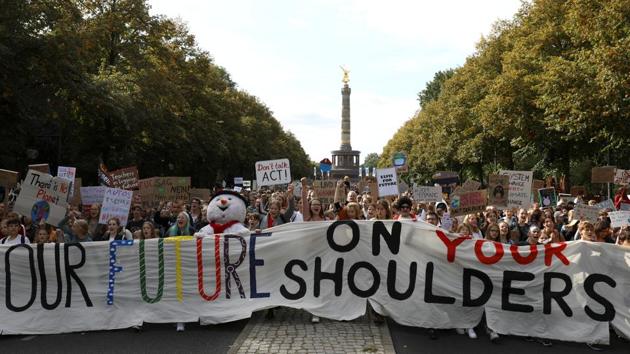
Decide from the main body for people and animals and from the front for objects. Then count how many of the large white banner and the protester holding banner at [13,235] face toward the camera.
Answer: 2

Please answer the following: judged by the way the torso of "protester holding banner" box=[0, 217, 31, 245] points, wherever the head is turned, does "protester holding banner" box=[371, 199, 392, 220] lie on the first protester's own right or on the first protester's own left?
on the first protester's own left

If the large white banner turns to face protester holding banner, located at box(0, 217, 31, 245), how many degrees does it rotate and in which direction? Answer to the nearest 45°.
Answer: approximately 90° to its right

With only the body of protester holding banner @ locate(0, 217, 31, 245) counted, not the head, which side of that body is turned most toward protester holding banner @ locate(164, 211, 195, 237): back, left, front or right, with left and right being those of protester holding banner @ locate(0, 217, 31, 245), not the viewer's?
left

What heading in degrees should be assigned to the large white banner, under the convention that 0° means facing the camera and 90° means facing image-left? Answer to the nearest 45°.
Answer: approximately 0°

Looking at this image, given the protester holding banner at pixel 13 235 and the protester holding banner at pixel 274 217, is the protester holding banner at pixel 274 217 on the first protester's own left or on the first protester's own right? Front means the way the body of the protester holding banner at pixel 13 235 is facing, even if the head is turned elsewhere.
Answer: on the first protester's own left

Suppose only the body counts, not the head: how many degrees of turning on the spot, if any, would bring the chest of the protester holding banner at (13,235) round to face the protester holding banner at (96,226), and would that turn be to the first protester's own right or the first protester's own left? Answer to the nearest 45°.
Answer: approximately 135° to the first protester's own left

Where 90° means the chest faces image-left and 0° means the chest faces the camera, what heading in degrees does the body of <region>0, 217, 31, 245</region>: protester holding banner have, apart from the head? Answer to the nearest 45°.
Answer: approximately 0°
